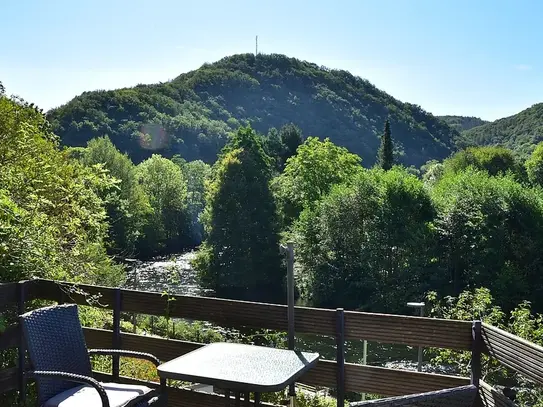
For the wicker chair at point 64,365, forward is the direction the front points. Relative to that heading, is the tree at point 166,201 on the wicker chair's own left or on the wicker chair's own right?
on the wicker chair's own left

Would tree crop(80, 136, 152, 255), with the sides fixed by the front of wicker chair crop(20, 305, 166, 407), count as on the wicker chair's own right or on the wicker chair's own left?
on the wicker chair's own left

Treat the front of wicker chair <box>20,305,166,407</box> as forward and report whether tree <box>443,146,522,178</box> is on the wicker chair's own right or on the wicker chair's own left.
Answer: on the wicker chair's own left

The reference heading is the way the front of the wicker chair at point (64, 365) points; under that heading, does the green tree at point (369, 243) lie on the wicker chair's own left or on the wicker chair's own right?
on the wicker chair's own left
